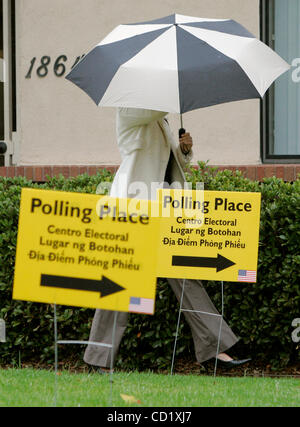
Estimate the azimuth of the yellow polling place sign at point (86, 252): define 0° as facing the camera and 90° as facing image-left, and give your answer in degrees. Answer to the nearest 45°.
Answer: approximately 0°

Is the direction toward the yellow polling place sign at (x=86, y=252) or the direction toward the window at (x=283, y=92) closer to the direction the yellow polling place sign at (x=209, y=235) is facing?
the yellow polling place sign

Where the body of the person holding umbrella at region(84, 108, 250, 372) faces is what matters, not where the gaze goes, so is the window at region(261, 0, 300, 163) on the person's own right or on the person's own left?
on the person's own left

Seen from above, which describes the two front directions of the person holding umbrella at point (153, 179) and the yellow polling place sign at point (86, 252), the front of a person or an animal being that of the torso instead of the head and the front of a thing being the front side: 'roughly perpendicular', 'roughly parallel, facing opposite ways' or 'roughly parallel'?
roughly perpendicular

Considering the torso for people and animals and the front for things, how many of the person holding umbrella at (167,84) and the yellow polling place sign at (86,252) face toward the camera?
1

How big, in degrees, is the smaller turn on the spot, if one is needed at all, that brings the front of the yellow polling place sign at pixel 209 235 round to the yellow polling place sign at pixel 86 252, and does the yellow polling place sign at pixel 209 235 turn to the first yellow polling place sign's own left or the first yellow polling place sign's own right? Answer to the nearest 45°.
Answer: approximately 45° to the first yellow polling place sign's own right

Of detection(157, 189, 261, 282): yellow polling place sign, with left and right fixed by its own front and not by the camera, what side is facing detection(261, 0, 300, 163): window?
back

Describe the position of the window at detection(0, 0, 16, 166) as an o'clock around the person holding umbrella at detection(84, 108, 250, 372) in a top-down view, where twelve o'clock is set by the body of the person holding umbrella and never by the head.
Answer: The window is roughly at 8 o'clock from the person holding umbrella.

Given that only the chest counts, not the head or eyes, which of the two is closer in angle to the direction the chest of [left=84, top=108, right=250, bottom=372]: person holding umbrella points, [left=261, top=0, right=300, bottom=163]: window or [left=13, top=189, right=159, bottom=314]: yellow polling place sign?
the window

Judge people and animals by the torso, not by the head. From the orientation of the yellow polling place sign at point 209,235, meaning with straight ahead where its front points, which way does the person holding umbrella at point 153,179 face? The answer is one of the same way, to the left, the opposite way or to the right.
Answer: to the left

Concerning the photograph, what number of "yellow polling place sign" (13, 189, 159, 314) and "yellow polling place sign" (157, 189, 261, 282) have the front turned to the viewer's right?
0

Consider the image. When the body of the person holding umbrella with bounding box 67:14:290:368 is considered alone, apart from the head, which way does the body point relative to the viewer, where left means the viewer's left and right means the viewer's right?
facing to the right of the viewer
